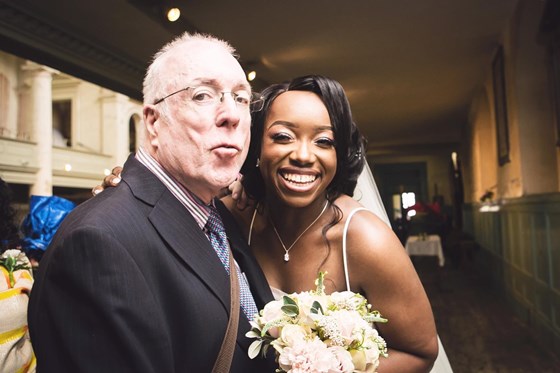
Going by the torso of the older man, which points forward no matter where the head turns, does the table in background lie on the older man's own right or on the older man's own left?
on the older man's own left

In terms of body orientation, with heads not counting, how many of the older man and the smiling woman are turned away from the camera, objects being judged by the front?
0

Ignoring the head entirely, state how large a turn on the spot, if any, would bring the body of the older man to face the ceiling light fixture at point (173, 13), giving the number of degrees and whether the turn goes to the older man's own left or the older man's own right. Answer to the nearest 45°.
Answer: approximately 135° to the older man's own left

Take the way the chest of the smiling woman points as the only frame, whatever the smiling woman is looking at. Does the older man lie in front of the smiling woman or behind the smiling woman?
in front

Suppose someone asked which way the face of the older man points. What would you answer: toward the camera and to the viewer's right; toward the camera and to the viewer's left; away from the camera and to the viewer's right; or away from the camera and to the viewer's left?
toward the camera and to the viewer's right

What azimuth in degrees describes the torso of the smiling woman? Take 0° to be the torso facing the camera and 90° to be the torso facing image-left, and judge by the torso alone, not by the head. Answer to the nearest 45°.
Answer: approximately 45°

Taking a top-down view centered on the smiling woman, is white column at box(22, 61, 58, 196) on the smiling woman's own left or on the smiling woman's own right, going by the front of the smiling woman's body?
on the smiling woman's own right

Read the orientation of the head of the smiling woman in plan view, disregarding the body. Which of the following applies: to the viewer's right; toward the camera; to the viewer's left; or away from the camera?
toward the camera

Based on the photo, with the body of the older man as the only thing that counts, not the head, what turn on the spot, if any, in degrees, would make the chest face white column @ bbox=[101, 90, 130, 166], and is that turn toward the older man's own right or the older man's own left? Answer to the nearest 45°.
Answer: approximately 135° to the older man's own left
